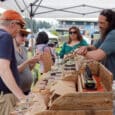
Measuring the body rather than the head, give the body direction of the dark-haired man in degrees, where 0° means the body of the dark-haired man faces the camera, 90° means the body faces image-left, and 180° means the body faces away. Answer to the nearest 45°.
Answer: approximately 90°

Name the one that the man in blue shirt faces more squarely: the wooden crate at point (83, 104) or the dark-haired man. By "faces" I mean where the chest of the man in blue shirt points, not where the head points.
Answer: the dark-haired man

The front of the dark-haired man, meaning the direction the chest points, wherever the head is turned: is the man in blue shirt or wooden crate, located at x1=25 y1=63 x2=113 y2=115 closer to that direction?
the man in blue shirt

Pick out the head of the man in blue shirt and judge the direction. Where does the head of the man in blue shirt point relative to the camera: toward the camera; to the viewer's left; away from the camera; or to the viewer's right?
to the viewer's right

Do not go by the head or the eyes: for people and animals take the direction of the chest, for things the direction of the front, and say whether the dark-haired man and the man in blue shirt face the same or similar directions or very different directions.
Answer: very different directions

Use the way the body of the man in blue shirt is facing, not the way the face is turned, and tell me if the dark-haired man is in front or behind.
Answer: in front

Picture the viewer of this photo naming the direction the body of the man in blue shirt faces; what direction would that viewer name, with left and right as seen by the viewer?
facing to the right of the viewer

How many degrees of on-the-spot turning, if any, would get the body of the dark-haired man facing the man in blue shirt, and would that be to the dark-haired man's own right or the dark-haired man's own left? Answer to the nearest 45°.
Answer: approximately 45° to the dark-haired man's own left

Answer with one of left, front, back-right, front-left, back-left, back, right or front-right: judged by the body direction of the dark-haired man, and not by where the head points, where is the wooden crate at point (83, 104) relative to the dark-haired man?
left

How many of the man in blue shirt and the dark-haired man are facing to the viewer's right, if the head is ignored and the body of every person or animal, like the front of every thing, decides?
1
